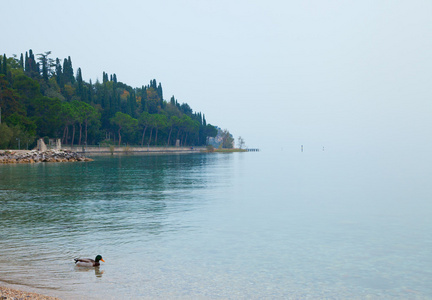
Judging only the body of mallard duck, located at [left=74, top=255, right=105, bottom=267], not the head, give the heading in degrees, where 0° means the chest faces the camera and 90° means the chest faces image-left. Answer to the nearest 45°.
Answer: approximately 270°
